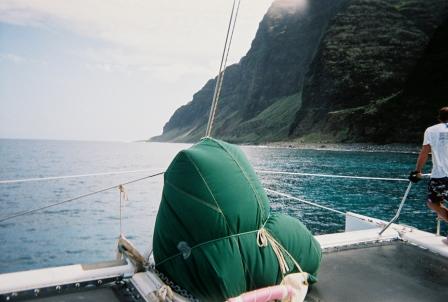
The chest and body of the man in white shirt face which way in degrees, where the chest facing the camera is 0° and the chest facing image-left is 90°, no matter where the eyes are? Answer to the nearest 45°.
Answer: approximately 180°
